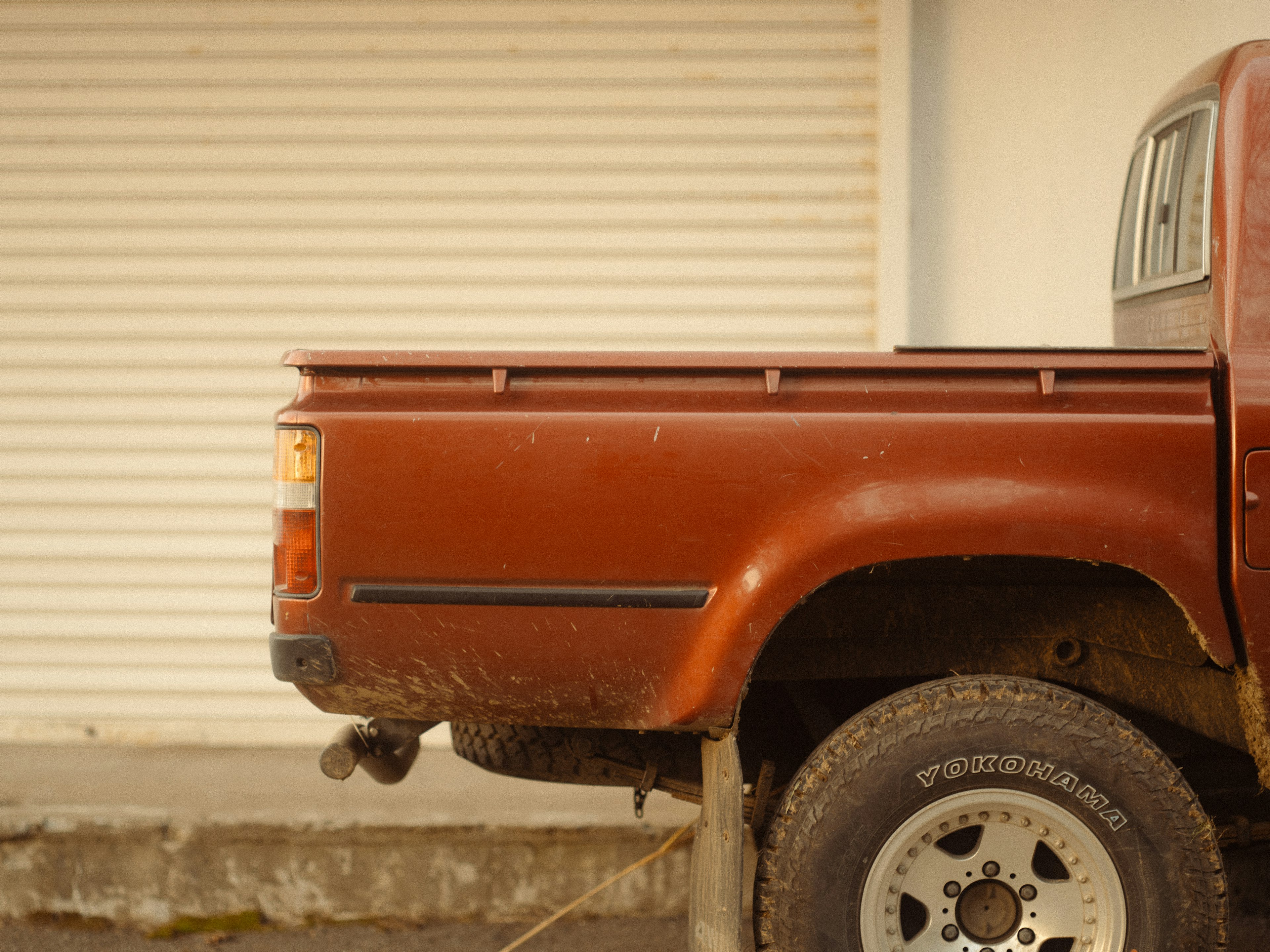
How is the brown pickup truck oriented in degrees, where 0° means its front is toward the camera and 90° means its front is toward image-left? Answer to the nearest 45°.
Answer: approximately 270°
